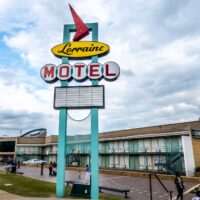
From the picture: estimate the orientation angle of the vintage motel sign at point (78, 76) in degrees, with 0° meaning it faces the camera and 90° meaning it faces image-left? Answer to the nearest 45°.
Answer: approximately 0°

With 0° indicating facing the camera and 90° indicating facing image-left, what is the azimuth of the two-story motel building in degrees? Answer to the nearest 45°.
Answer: approximately 45°

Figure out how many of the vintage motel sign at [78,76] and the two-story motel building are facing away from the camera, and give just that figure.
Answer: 0

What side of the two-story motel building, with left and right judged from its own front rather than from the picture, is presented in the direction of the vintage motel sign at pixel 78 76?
front

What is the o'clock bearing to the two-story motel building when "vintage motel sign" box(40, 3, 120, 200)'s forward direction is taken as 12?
The two-story motel building is roughly at 7 o'clock from the vintage motel sign.
